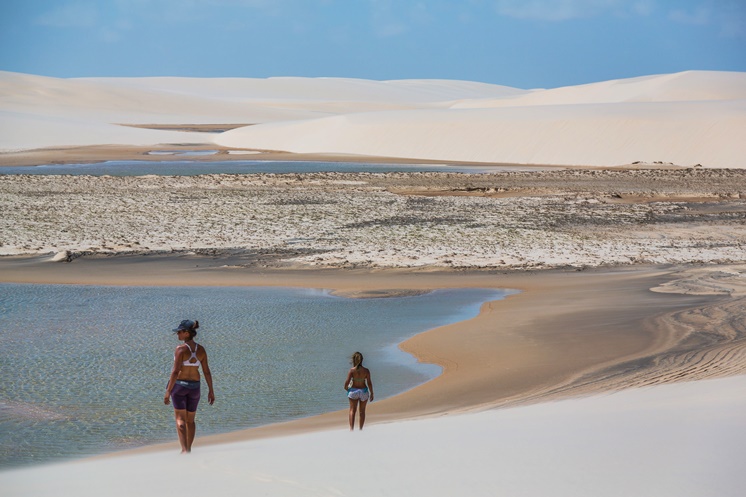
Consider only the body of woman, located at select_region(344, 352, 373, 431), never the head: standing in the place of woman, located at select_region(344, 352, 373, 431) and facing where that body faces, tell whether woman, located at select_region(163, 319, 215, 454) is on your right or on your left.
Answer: on your left

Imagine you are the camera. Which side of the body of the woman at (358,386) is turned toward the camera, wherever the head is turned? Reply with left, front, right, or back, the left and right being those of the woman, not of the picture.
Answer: back
